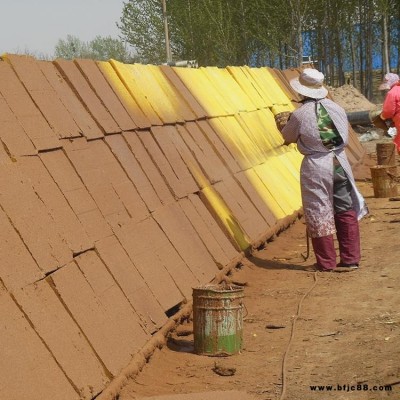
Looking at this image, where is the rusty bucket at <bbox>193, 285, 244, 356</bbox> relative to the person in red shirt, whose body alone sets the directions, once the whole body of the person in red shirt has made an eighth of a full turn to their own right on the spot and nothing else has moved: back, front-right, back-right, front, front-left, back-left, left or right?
back-left

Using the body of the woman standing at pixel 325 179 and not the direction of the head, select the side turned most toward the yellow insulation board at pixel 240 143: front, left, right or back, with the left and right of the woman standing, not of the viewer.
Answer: front

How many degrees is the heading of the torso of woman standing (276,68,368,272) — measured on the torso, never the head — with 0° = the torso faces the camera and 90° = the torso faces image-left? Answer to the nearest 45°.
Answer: approximately 135°

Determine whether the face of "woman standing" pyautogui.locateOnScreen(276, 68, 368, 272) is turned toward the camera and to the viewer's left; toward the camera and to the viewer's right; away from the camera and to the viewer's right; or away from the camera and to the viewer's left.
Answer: away from the camera and to the viewer's left

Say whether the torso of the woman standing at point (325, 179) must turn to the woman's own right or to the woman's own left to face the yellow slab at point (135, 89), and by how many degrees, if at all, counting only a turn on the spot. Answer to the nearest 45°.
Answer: approximately 45° to the woman's own left

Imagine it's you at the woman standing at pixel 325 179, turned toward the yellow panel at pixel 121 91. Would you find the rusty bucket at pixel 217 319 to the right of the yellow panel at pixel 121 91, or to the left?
left

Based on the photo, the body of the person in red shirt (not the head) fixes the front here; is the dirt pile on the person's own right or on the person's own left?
on the person's own right

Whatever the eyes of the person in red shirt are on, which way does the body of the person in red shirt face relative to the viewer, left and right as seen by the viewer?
facing to the left of the viewer

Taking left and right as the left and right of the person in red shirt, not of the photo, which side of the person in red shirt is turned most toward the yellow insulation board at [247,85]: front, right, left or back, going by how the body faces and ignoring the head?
front

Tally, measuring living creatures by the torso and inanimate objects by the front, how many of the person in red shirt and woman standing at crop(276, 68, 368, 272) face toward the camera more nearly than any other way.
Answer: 0
